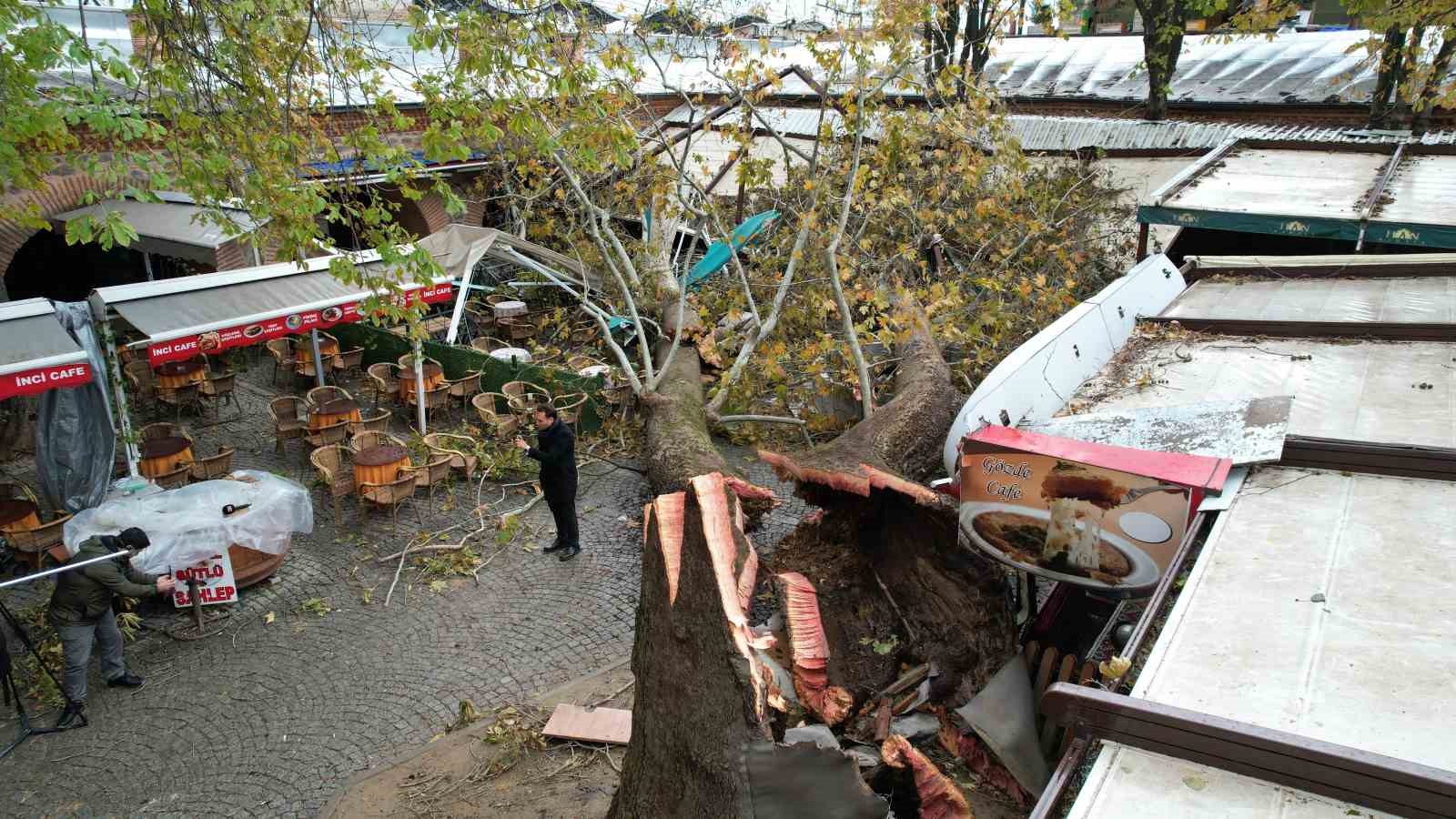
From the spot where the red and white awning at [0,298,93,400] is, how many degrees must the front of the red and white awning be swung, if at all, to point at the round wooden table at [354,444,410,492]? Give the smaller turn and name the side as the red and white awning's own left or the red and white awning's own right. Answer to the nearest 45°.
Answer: approximately 45° to the red and white awning's own left

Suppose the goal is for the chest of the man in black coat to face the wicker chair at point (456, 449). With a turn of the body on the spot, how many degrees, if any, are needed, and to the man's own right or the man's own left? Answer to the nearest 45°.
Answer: approximately 45° to the man's own right

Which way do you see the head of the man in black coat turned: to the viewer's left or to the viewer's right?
to the viewer's left

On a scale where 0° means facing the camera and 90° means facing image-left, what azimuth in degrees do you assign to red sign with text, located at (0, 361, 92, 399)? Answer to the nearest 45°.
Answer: approximately 315°

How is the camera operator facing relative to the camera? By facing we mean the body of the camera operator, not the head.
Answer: to the viewer's right

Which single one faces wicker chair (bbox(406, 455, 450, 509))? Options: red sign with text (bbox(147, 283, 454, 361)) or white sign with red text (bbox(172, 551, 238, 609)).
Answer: red sign with text (bbox(147, 283, 454, 361))

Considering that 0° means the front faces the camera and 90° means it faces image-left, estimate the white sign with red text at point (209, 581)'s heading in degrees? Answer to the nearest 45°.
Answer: approximately 0°

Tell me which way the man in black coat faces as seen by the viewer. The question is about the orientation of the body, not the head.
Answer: to the viewer's left

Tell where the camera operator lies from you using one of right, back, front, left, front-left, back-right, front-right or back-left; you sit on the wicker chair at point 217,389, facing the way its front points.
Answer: left

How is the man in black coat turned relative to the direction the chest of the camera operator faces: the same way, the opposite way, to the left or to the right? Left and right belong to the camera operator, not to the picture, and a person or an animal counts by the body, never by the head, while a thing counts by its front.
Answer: the opposite way
